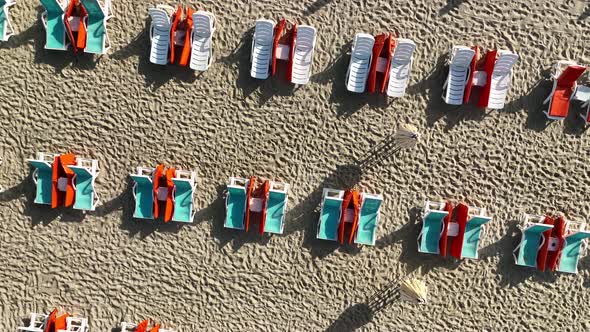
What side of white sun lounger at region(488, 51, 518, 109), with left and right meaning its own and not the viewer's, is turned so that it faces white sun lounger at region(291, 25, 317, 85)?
right

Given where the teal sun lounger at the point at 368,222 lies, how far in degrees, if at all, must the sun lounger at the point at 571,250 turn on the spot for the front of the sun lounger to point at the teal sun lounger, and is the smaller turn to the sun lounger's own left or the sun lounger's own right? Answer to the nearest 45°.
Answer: approximately 45° to the sun lounger's own right

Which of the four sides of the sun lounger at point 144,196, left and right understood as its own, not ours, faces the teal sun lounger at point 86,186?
right

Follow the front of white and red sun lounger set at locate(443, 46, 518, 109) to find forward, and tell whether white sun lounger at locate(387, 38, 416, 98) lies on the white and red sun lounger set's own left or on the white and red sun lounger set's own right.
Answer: on the white and red sun lounger set's own right

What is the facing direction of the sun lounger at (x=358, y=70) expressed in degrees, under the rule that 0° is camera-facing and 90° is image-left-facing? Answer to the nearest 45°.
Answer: approximately 0°
